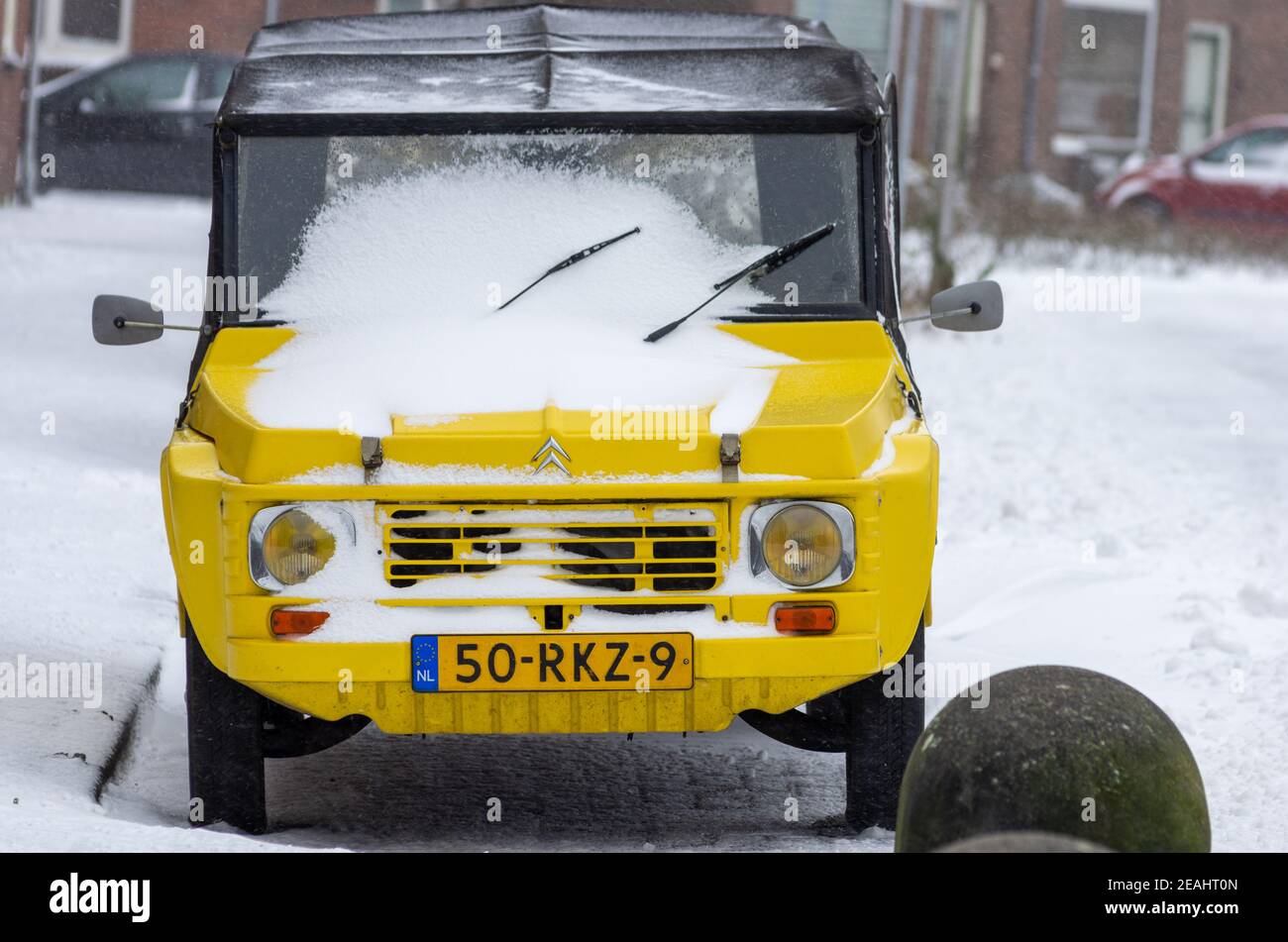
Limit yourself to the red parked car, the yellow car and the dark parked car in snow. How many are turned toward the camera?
1

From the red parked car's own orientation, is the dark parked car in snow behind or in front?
in front

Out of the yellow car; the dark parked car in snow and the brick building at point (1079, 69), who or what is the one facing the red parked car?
the brick building

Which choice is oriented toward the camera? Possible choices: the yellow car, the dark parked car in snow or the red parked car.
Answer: the yellow car

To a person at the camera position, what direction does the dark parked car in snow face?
facing to the left of the viewer

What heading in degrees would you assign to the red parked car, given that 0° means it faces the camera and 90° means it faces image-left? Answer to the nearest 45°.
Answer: approximately 90°

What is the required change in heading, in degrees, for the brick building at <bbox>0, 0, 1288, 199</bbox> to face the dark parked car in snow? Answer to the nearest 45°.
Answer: approximately 45° to its right

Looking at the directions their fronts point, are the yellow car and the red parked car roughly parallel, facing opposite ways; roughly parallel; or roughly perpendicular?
roughly perpendicular

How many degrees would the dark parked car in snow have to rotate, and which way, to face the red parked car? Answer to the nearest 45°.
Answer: approximately 180°

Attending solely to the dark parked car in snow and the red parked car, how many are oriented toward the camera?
0

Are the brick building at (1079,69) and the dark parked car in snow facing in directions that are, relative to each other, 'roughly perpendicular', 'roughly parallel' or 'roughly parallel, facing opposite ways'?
roughly perpendicular

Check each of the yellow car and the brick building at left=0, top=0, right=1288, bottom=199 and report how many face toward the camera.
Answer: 2

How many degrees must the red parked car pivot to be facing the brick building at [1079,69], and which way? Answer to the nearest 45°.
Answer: approximately 90° to its right

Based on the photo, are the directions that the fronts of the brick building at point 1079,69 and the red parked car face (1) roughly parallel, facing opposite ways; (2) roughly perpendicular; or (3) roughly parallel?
roughly perpendicular

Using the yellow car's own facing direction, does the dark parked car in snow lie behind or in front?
behind

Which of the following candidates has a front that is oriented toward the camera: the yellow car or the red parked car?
the yellow car

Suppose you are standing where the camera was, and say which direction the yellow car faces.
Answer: facing the viewer

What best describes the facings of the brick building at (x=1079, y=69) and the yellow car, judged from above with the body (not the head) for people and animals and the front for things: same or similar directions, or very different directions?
same or similar directions
